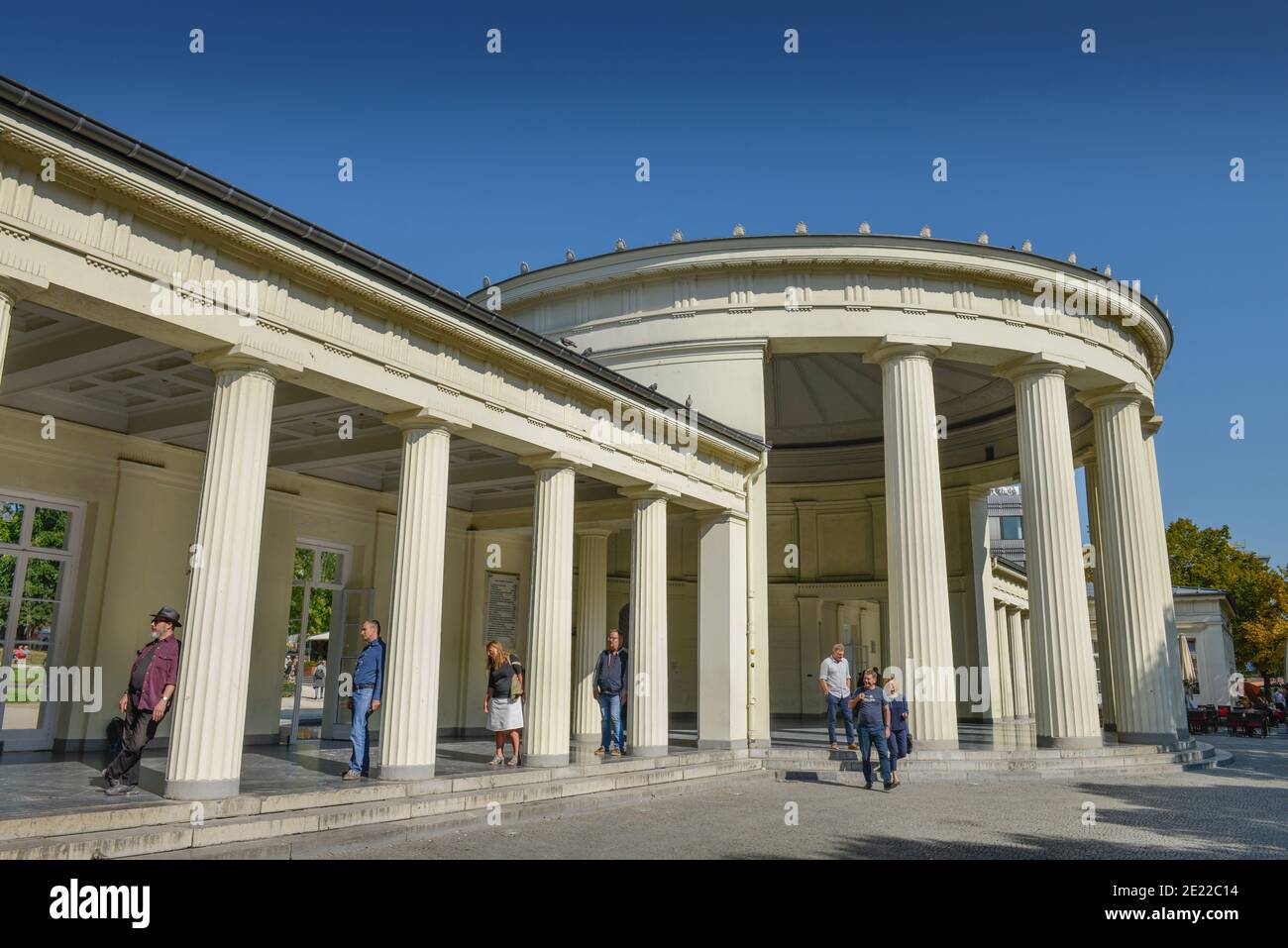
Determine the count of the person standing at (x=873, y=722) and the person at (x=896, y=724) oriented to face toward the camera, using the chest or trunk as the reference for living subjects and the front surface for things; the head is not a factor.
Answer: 2

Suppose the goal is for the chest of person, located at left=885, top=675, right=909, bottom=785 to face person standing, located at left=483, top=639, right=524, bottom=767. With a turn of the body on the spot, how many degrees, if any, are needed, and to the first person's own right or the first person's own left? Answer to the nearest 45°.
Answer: approximately 45° to the first person's own right

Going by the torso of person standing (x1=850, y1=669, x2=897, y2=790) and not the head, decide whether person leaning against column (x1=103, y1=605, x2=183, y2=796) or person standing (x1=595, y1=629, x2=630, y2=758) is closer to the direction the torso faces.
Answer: the person leaning against column

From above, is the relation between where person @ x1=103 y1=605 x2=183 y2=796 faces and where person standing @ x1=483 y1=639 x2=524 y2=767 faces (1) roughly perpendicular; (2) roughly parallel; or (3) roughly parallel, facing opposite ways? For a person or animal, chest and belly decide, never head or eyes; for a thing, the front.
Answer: roughly parallel

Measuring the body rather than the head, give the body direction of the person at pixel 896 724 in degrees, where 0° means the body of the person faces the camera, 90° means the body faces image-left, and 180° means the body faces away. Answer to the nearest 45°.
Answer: approximately 0°

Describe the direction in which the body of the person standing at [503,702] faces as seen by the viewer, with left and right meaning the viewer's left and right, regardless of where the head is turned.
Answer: facing the viewer and to the left of the viewer

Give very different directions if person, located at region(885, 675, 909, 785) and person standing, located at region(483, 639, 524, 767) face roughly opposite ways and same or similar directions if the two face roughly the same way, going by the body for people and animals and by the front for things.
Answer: same or similar directions

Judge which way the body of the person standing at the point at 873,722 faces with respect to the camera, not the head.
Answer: toward the camera

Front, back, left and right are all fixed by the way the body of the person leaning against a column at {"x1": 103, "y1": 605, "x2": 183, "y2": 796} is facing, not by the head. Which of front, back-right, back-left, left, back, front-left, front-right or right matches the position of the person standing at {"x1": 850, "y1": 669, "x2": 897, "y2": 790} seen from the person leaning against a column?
back-left

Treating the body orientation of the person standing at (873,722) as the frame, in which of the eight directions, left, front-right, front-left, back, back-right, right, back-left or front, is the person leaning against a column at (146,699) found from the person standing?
front-right
